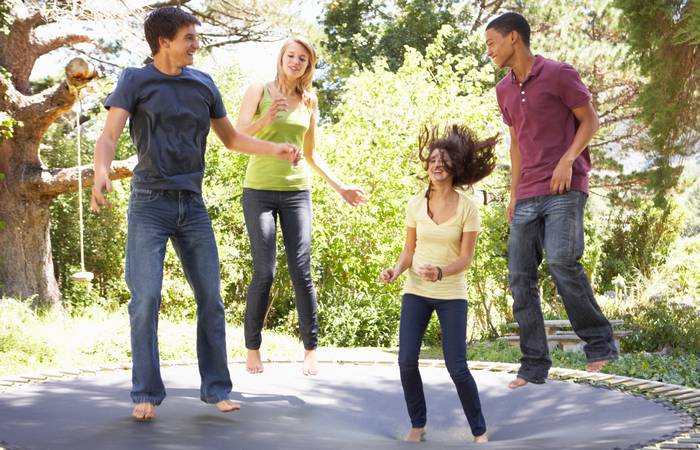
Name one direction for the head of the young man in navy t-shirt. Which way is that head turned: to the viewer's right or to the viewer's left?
to the viewer's right

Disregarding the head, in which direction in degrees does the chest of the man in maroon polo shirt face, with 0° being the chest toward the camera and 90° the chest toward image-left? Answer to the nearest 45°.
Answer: approximately 45°

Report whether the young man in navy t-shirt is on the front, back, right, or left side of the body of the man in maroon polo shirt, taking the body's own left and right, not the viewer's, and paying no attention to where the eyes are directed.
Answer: front

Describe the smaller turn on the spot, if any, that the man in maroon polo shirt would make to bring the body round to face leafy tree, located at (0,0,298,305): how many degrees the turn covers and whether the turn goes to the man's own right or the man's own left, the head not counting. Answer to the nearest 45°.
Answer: approximately 90° to the man's own right

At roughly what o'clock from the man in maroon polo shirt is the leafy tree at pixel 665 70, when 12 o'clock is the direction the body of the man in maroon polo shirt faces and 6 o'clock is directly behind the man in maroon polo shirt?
The leafy tree is roughly at 5 o'clock from the man in maroon polo shirt.
